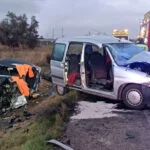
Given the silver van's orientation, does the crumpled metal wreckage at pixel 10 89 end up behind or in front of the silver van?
behind

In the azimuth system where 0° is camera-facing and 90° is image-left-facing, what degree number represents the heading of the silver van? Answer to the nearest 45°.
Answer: approximately 315°

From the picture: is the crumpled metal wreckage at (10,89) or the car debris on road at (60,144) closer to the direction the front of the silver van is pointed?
the car debris on road

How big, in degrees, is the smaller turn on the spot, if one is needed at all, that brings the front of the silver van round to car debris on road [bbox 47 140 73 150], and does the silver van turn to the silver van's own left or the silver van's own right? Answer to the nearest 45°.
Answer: approximately 45° to the silver van's own right

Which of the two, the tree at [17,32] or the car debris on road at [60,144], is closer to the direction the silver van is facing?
the car debris on road

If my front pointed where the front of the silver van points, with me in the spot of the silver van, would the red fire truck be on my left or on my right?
on my left

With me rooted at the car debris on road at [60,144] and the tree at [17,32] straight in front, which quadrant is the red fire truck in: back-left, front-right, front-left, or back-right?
front-right
